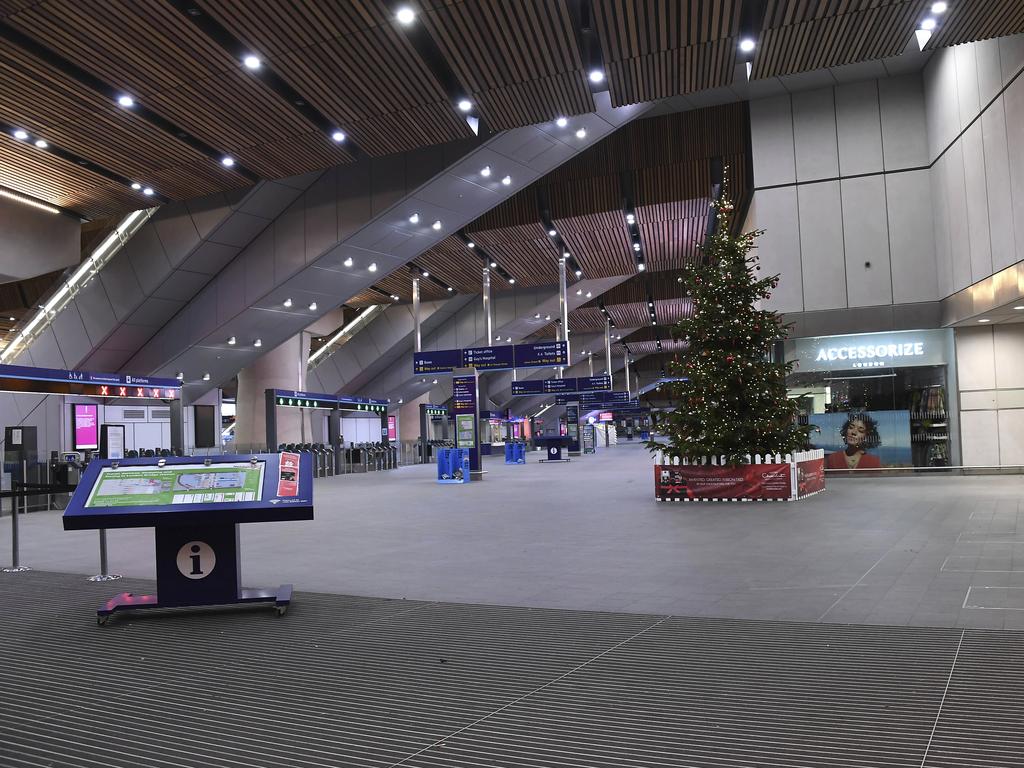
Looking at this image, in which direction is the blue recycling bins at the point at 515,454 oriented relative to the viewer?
toward the camera

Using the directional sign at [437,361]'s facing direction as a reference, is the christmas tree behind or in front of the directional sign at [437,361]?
in front

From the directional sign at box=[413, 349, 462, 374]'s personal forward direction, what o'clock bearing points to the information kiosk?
The information kiosk is roughly at 12 o'clock from the directional sign.

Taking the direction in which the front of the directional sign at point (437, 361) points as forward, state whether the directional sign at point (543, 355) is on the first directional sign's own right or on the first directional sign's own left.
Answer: on the first directional sign's own left

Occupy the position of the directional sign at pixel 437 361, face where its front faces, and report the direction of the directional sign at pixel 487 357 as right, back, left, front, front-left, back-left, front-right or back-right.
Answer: left

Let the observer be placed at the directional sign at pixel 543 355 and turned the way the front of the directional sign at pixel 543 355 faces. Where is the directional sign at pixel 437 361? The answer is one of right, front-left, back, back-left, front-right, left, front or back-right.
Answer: right

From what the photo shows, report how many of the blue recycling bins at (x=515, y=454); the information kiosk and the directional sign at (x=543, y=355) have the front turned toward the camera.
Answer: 3

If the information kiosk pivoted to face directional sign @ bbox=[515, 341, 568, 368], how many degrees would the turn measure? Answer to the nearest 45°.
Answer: approximately 135° to its left

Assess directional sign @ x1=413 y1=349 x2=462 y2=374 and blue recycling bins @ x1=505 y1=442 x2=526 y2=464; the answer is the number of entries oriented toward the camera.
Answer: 2

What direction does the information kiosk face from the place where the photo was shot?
facing the viewer

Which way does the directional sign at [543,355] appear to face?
toward the camera
